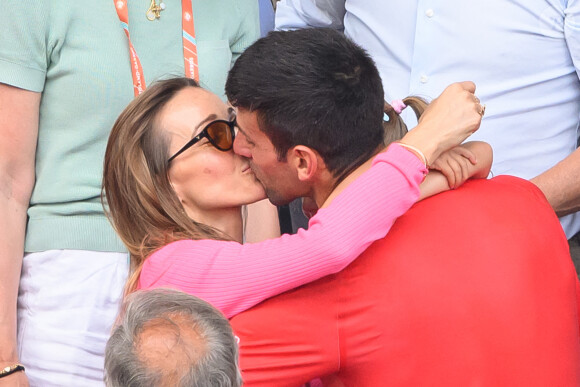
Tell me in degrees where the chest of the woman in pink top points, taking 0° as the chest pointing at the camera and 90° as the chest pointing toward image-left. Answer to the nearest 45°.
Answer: approximately 270°
